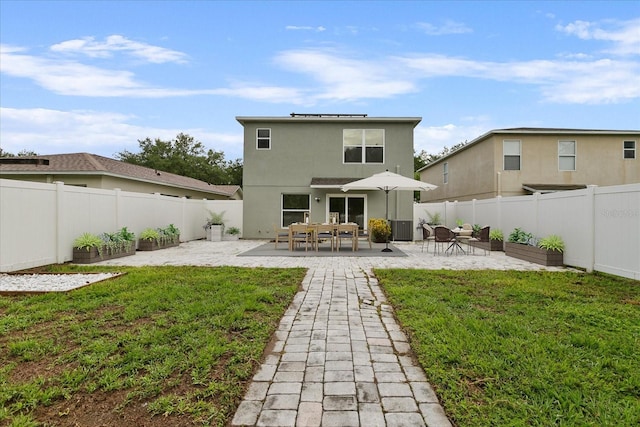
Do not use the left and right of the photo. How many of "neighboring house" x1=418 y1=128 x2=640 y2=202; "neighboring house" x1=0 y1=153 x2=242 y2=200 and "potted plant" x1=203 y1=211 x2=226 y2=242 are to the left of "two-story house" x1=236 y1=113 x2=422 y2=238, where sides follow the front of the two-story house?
2

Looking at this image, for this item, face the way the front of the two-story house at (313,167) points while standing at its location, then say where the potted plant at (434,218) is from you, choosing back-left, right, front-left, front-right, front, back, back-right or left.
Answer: right

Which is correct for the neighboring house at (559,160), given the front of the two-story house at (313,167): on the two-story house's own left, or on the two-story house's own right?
on the two-story house's own right

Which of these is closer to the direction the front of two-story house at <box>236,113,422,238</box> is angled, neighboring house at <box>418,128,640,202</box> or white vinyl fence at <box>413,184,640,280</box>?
the neighboring house

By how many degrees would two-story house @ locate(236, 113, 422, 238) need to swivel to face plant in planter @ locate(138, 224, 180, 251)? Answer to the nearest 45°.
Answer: approximately 135° to its left

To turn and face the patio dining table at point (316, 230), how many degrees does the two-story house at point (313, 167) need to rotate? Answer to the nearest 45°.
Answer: approximately 180°

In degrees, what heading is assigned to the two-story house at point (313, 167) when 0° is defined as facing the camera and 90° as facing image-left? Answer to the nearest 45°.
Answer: approximately 180°

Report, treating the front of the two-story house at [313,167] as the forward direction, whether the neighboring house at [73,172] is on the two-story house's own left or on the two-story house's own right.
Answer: on the two-story house's own left

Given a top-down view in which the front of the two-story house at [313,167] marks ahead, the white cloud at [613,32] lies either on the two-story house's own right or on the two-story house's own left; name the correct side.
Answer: on the two-story house's own right

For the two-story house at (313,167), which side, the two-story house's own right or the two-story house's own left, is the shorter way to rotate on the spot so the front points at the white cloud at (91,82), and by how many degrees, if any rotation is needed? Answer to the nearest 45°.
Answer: approximately 90° to the two-story house's own left

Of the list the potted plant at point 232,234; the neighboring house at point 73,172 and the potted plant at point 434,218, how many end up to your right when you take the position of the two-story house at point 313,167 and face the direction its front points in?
1

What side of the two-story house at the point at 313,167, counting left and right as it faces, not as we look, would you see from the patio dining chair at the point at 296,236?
back
